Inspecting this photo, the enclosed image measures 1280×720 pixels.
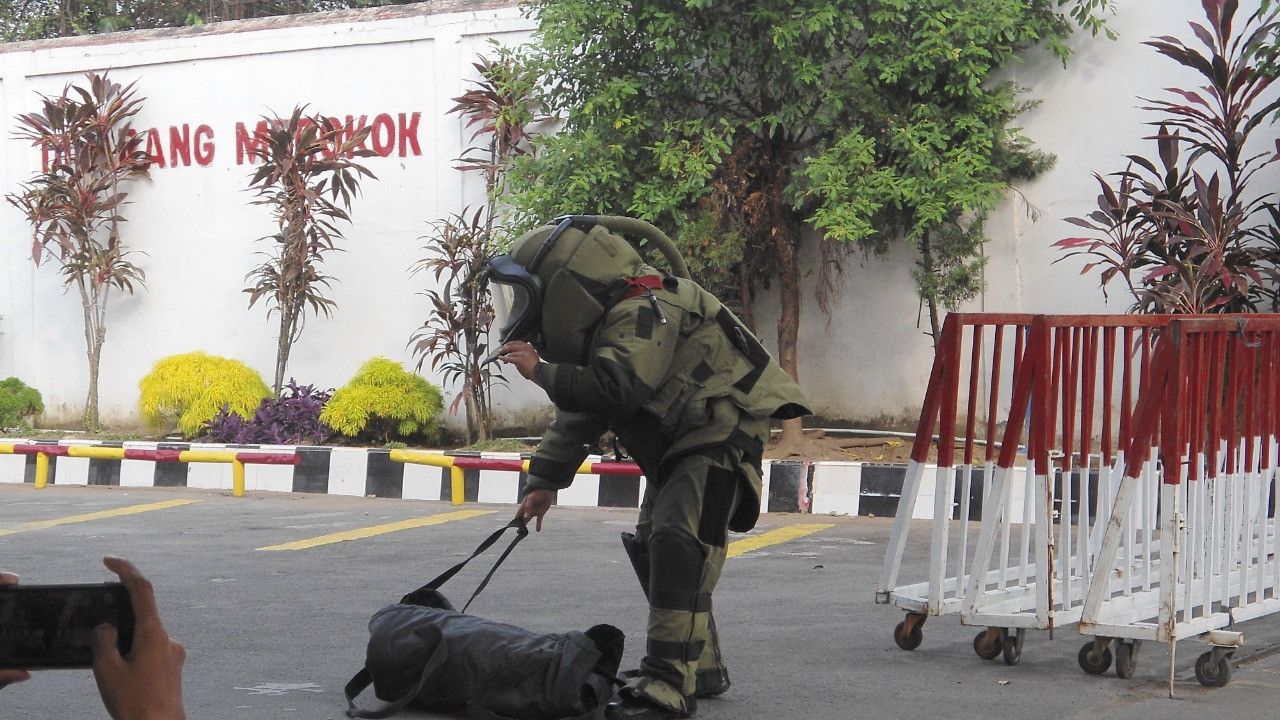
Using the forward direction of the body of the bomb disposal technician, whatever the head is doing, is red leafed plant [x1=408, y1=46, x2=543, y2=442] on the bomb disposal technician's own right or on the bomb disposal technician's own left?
on the bomb disposal technician's own right

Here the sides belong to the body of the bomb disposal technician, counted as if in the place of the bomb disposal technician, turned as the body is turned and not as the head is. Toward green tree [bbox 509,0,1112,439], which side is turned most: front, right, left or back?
right

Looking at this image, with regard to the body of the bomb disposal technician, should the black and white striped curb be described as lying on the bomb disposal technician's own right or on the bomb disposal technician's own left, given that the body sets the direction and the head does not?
on the bomb disposal technician's own right

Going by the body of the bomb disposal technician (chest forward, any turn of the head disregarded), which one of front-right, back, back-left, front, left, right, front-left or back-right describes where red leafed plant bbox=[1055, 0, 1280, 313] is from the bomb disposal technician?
back-right

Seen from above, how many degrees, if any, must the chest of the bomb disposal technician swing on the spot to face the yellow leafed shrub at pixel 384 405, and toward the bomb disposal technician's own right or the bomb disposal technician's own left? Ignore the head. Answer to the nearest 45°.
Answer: approximately 90° to the bomb disposal technician's own right

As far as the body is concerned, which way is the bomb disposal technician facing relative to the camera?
to the viewer's left

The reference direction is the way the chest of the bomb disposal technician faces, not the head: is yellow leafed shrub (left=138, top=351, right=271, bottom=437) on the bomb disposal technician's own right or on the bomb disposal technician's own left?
on the bomb disposal technician's own right

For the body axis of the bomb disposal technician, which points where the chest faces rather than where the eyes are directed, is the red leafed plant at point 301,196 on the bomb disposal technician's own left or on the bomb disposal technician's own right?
on the bomb disposal technician's own right

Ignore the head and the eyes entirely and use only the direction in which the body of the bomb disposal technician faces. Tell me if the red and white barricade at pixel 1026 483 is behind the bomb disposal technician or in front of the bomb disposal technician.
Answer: behind

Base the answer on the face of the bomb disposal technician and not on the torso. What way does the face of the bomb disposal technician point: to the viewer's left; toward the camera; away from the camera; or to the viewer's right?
to the viewer's left

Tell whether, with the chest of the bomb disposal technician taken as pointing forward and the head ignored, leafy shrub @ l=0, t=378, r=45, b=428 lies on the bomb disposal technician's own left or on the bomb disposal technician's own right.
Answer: on the bomb disposal technician's own right
